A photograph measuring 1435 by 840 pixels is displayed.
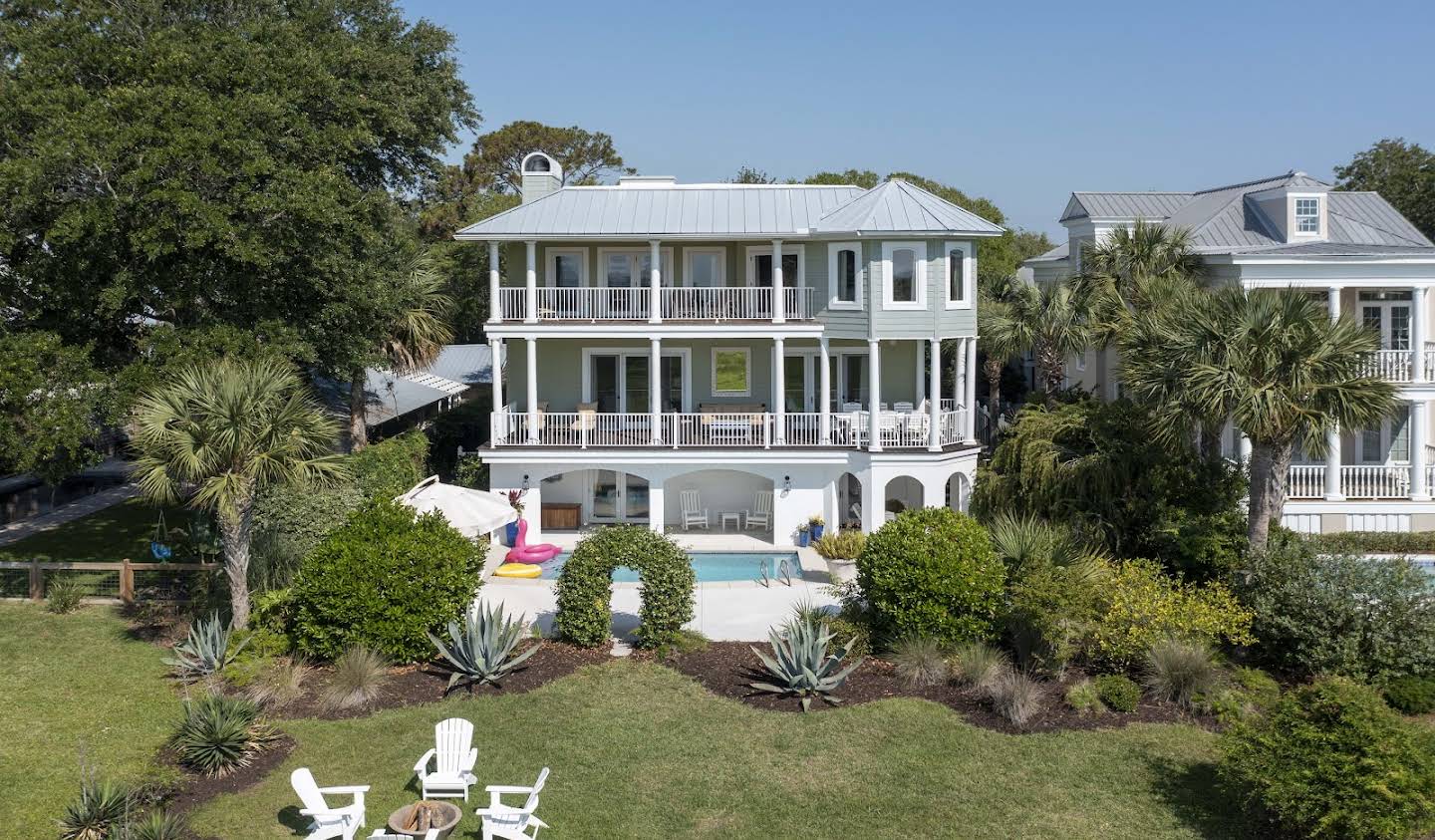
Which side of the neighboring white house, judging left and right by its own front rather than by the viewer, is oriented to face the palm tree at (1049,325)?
right

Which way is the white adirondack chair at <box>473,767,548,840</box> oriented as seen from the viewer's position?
to the viewer's left

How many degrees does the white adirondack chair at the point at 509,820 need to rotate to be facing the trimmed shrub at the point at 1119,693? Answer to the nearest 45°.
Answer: approximately 180°

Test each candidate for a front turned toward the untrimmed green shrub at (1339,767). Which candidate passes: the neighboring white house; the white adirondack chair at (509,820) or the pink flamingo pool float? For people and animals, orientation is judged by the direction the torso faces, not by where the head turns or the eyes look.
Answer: the neighboring white house

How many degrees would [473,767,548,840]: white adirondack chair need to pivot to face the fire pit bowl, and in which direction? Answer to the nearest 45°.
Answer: approximately 45° to its right

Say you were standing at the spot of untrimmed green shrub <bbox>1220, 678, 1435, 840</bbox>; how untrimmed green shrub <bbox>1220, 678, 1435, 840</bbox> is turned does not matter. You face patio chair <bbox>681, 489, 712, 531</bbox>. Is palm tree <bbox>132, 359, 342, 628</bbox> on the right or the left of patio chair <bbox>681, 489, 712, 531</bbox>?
left

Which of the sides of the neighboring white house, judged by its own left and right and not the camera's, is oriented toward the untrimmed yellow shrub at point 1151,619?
front

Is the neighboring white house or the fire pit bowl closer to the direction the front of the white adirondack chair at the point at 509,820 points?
the fire pit bowl

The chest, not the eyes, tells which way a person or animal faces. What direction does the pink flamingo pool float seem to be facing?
to the viewer's left

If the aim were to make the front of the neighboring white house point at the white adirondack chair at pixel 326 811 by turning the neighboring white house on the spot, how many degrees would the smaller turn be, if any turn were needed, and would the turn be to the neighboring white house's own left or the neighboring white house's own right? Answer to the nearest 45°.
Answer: approximately 45° to the neighboring white house's own right

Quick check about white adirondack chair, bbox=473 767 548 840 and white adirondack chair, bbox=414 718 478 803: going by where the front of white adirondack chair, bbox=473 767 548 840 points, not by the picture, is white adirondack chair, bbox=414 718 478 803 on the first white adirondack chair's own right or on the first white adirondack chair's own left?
on the first white adirondack chair's own right

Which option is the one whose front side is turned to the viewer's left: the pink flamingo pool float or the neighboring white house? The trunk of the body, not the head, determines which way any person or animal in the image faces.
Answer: the pink flamingo pool float
